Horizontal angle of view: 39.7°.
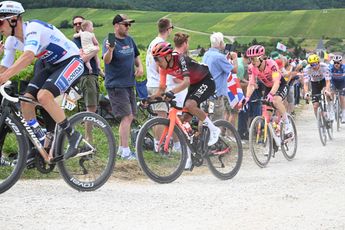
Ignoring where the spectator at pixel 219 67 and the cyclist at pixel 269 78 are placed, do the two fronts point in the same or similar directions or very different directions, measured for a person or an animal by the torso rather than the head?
very different directions

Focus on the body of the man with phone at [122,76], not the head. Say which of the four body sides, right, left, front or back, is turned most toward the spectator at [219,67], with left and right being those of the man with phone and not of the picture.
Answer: left

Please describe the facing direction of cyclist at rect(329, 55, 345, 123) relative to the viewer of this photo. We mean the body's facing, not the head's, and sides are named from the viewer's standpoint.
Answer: facing the viewer

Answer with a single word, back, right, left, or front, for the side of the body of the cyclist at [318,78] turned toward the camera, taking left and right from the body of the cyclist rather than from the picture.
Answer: front

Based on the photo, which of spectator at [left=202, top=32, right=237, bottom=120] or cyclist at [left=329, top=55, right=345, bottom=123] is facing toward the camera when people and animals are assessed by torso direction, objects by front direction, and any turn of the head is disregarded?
the cyclist

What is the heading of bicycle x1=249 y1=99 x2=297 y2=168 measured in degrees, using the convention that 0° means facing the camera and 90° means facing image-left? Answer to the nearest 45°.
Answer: approximately 45°

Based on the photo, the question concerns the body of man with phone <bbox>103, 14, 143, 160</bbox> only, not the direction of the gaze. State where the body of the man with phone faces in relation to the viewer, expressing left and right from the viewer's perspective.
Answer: facing the viewer and to the right of the viewer

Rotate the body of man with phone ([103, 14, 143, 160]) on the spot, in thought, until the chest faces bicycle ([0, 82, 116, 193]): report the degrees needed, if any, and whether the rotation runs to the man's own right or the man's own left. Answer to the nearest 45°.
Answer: approximately 45° to the man's own right

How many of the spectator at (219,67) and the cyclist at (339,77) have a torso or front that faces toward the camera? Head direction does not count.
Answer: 1

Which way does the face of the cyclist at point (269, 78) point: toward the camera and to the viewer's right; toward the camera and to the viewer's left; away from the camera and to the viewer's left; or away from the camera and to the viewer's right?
toward the camera and to the viewer's left

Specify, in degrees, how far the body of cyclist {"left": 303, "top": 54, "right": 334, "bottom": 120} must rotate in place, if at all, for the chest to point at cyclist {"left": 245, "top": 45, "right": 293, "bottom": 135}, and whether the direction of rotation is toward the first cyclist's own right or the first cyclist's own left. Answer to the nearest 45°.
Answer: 0° — they already face them

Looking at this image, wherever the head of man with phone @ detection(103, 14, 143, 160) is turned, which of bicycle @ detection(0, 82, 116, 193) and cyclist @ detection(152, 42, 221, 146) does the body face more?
the cyclist

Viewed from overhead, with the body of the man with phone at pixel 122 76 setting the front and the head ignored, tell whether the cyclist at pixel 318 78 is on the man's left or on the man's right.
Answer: on the man's left

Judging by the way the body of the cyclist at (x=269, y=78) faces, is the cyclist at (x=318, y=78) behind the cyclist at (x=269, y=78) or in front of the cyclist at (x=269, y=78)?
behind

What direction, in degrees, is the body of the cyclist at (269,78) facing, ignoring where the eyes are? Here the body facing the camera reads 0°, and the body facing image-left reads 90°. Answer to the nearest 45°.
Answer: approximately 45°

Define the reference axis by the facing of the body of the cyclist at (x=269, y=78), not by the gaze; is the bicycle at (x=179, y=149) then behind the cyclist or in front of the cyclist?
in front

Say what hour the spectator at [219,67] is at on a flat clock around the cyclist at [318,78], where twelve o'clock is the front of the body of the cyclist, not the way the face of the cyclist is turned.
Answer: The spectator is roughly at 1 o'clock from the cyclist.

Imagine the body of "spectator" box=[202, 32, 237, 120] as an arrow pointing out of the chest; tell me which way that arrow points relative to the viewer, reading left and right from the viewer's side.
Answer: facing away from the viewer and to the right of the viewer

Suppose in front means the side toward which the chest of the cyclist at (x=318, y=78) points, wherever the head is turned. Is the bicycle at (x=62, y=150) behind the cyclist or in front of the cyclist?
in front

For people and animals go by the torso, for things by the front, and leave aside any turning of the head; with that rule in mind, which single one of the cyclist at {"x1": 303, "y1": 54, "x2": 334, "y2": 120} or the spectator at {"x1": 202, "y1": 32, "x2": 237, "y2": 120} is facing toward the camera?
the cyclist

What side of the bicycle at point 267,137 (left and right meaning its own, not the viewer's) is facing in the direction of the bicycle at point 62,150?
front
